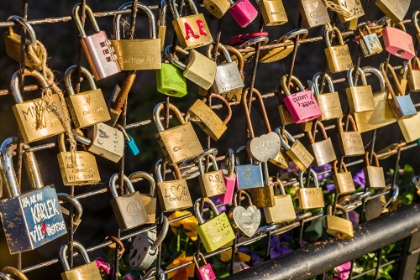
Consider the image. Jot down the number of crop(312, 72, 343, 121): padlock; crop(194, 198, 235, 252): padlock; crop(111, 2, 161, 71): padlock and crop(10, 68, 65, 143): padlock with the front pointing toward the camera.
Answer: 4

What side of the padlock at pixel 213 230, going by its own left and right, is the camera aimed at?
front

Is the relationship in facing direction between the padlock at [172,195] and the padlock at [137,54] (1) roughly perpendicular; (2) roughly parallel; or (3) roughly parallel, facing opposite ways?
roughly parallel

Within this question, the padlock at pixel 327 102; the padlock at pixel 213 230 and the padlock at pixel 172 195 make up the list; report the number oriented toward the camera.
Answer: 3

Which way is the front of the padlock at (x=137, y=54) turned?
toward the camera

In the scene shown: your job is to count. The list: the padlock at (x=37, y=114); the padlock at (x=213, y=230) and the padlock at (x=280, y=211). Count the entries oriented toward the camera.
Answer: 3

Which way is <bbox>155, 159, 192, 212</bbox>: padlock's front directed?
toward the camera

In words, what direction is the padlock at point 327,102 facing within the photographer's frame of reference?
facing the viewer

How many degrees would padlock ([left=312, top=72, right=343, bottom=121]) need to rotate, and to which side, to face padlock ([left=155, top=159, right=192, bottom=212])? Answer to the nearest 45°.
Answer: approximately 45° to its right
